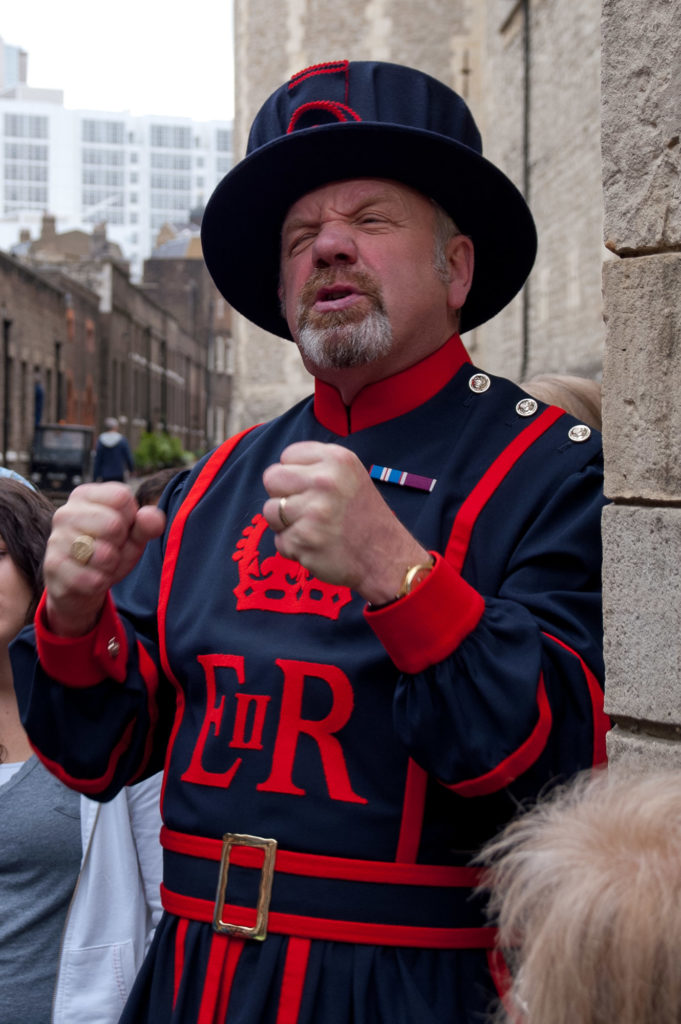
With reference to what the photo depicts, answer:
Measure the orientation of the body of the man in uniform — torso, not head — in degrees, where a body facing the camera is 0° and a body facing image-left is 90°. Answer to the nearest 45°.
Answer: approximately 45°

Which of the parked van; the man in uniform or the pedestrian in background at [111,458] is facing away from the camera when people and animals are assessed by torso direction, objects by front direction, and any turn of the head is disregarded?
the pedestrian in background

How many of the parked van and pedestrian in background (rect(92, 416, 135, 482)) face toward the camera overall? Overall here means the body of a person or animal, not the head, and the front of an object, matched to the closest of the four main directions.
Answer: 1

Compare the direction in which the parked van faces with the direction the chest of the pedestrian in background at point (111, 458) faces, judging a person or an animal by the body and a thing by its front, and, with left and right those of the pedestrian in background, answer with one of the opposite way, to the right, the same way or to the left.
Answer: the opposite way

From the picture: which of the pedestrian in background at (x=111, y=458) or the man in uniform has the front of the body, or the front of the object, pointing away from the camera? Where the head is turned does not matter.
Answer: the pedestrian in background

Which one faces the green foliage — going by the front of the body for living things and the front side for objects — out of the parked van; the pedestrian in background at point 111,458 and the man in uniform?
the pedestrian in background

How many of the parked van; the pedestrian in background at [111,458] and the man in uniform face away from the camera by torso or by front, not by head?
1

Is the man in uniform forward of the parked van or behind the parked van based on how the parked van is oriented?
forward

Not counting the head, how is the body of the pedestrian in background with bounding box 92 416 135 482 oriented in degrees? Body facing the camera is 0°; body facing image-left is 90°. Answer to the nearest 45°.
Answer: approximately 180°

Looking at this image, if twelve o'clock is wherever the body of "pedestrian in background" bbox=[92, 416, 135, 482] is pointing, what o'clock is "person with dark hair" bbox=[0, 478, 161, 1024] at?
The person with dark hair is roughly at 6 o'clock from the pedestrian in background.

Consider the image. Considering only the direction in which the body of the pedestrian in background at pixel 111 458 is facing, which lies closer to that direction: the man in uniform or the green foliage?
the green foliage
